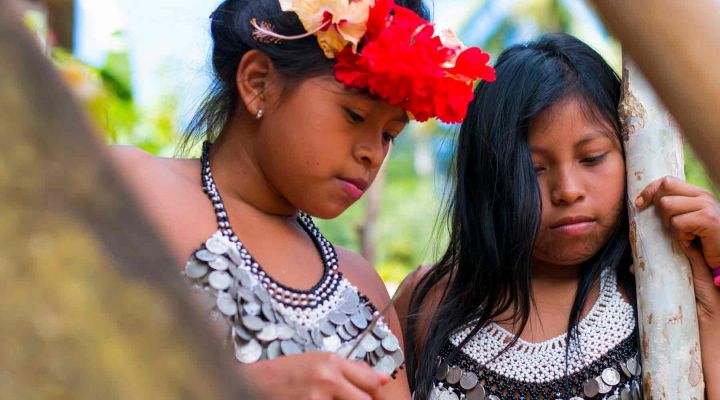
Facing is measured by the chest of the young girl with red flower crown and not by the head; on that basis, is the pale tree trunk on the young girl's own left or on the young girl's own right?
on the young girl's own left

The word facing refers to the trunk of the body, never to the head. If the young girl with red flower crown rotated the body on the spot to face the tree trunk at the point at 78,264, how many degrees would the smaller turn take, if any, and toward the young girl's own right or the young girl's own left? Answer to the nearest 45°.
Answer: approximately 45° to the young girl's own right

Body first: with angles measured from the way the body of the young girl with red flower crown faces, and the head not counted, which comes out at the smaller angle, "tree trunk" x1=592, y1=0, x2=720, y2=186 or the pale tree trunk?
the tree trunk

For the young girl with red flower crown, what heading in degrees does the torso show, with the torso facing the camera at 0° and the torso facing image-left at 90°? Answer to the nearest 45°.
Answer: approximately 315°
